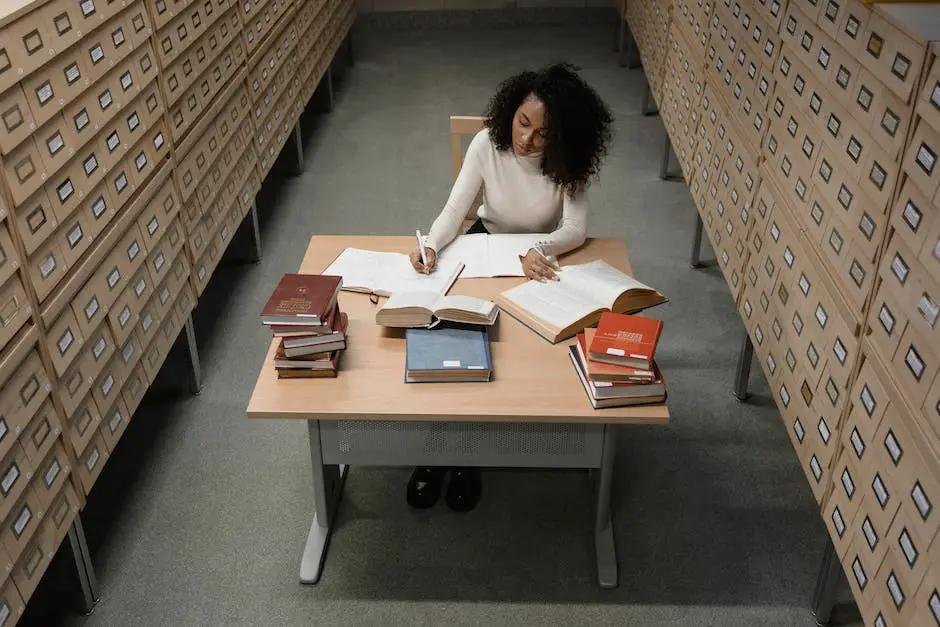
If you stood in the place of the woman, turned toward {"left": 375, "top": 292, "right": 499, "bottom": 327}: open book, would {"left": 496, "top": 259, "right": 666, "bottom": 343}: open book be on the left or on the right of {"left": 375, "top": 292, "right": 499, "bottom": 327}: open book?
left

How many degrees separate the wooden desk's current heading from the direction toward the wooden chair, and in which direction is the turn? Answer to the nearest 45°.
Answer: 0° — it already faces it

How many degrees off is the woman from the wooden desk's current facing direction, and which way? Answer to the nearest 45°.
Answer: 0° — it already faces them
